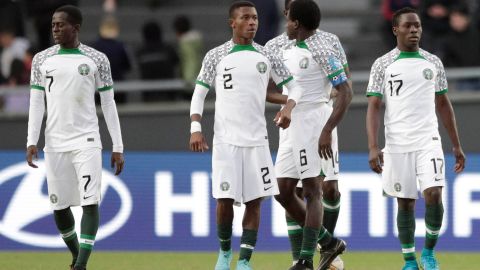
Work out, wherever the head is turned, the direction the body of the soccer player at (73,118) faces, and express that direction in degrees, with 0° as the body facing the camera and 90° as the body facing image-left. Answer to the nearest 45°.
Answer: approximately 0°

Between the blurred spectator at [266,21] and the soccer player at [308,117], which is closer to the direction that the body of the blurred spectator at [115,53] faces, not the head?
the soccer player

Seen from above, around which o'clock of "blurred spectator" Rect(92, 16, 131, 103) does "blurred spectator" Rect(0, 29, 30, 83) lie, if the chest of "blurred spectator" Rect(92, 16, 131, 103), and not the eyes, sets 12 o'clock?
"blurred spectator" Rect(0, 29, 30, 83) is roughly at 4 o'clock from "blurred spectator" Rect(92, 16, 131, 103).

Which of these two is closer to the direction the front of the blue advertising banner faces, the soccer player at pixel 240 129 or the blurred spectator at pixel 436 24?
the soccer player

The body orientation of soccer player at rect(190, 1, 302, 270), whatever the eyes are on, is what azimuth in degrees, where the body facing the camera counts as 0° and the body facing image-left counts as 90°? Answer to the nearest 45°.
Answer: approximately 0°

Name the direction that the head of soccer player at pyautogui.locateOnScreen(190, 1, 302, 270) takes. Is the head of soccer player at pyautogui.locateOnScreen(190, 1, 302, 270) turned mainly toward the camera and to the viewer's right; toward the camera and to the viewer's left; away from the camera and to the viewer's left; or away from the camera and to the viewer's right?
toward the camera and to the viewer's right

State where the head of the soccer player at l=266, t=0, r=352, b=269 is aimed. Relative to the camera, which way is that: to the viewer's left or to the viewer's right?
to the viewer's left
